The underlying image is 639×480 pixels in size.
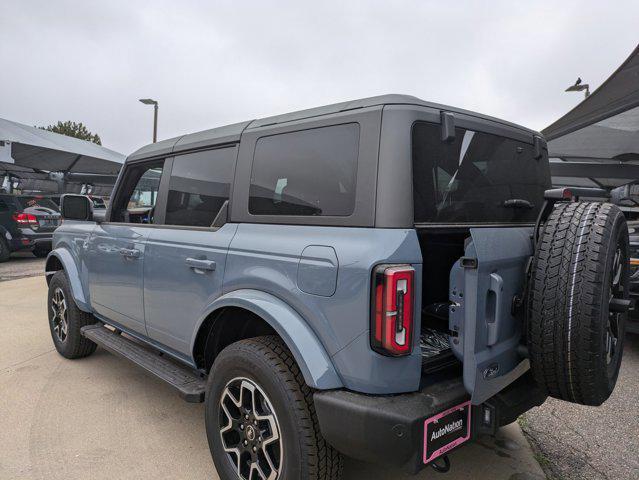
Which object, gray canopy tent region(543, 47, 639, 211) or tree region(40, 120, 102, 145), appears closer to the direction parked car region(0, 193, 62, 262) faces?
the tree

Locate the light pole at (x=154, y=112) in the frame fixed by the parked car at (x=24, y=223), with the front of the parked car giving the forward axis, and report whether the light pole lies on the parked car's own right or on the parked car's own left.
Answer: on the parked car's own right

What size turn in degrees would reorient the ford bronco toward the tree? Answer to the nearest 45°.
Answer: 0° — it already faces it

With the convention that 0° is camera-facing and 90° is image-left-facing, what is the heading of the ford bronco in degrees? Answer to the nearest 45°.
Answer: approximately 135°

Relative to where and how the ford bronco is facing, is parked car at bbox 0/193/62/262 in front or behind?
in front

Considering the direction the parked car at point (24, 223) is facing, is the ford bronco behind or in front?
behind

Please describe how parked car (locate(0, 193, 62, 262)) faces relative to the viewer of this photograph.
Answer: facing away from the viewer and to the left of the viewer

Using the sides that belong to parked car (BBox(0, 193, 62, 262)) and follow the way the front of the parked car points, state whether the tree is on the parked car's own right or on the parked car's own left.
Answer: on the parked car's own right
